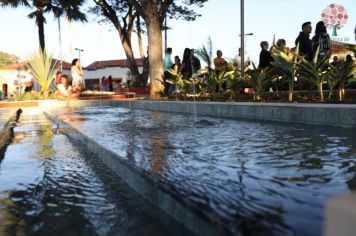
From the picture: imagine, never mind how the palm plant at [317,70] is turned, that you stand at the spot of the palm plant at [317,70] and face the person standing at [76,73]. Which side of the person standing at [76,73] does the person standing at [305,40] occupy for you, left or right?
right

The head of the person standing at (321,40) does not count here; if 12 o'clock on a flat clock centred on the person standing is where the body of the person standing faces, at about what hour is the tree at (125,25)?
The tree is roughly at 11 o'clock from the person standing.

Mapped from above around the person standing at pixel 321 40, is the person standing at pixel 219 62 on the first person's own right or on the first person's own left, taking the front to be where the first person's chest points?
on the first person's own left
